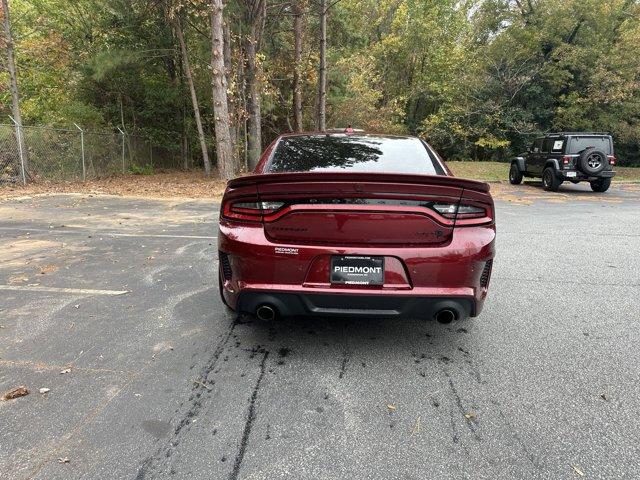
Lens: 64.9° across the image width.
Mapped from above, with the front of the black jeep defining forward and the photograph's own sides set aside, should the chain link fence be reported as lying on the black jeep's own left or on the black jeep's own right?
on the black jeep's own left

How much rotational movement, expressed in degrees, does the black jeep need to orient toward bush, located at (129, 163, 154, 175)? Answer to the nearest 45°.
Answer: approximately 45° to its left

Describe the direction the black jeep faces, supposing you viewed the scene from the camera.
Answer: facing away from the viewer and to the left of the viewer

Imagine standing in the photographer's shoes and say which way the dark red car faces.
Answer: facing away from the viewer

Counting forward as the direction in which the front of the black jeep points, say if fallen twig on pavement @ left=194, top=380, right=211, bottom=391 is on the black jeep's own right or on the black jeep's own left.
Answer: on the black jeep's own left

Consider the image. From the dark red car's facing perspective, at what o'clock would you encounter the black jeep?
The black jeep is roughly at 1 o'clock from the dark red car.

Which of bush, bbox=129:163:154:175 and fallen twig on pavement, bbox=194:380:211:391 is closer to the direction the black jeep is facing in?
the bush

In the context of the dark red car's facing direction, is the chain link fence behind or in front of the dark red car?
in front

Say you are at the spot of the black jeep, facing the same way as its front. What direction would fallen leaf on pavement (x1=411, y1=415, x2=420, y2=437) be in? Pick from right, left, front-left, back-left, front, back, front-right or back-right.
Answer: back-left
